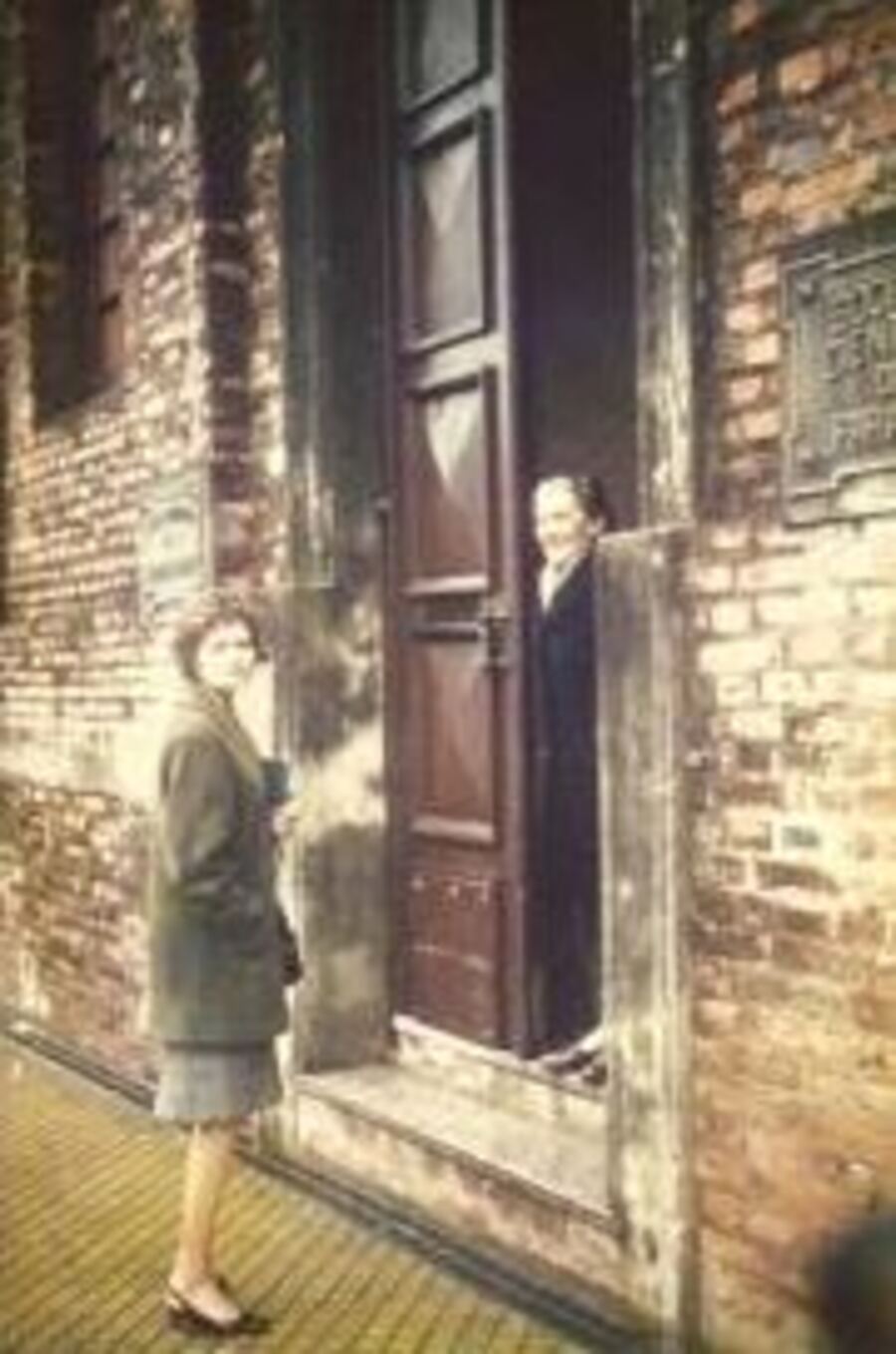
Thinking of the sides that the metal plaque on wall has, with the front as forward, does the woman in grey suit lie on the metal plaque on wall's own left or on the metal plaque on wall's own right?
on the metal plaque on wall's own right

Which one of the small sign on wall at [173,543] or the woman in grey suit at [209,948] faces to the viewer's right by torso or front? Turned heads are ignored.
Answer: the woman in grey suit

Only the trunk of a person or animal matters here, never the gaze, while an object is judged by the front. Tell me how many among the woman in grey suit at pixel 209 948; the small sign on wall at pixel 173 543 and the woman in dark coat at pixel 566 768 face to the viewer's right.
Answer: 1

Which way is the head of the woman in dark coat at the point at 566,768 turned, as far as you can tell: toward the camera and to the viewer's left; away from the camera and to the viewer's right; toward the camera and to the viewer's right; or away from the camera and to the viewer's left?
toward the camera and to the viewer's left

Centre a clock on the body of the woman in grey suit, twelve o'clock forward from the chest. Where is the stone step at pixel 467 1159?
The stone step is roughly at 11 o'clock from the woman in grey suit.

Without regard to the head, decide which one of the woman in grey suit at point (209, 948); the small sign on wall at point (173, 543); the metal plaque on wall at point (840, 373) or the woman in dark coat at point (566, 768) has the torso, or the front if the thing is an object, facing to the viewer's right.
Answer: the woman in grey suit

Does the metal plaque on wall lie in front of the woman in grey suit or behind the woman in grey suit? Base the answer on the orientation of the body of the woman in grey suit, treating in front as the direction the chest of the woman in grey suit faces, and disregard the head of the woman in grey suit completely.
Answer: in front

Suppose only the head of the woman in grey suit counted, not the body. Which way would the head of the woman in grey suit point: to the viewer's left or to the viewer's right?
to the viewer's right
